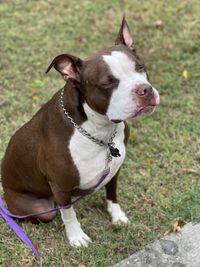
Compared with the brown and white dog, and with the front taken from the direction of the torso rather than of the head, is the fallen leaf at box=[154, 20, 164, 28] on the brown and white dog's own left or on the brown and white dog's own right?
on the brown and white dog's own left

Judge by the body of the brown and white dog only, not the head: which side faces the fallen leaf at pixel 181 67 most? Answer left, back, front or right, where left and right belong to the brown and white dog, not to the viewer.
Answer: left

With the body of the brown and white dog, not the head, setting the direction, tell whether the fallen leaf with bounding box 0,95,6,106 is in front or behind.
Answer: behind

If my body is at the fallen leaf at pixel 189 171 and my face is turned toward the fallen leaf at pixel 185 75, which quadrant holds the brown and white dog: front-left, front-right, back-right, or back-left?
back-left

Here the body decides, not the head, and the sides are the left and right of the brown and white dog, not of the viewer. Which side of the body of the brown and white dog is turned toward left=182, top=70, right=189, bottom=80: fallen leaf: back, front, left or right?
left

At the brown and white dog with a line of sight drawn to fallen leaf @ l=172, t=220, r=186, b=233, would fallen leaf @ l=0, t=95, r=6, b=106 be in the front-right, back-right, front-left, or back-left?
back-left
